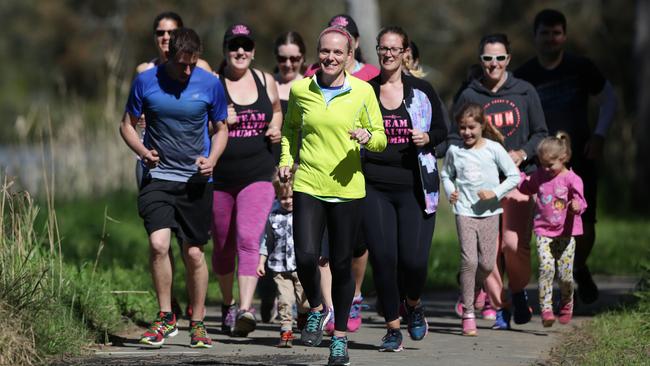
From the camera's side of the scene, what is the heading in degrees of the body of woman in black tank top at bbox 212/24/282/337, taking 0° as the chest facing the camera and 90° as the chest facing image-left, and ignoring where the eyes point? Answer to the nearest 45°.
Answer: approximately 0°

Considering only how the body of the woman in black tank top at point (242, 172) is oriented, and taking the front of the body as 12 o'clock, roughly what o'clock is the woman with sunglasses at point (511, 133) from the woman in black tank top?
The woman with sunglasses is roughly at 9 o'clock from the woman in black tank top.

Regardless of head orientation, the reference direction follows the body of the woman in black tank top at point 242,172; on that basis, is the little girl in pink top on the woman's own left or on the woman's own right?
on the woman's own left

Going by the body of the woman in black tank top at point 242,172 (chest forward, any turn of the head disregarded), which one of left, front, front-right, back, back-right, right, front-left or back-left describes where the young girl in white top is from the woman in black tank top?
left

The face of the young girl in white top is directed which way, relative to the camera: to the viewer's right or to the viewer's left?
to the viewer's left

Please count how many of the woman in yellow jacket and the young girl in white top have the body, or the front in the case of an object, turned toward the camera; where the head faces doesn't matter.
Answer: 2
